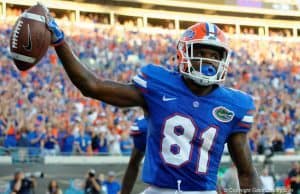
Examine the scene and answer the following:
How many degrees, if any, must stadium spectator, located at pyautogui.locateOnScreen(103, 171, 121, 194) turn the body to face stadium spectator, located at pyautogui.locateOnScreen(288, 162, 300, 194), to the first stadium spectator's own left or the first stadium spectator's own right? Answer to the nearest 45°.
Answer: approximately 90° to the first stadium spectator's own left

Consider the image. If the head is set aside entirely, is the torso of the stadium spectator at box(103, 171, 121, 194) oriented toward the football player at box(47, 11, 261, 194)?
yes

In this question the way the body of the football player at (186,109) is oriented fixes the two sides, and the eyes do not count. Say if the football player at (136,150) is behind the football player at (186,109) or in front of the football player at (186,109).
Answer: behind

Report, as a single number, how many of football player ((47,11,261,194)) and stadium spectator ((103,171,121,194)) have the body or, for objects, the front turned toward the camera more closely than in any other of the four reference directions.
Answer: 2
